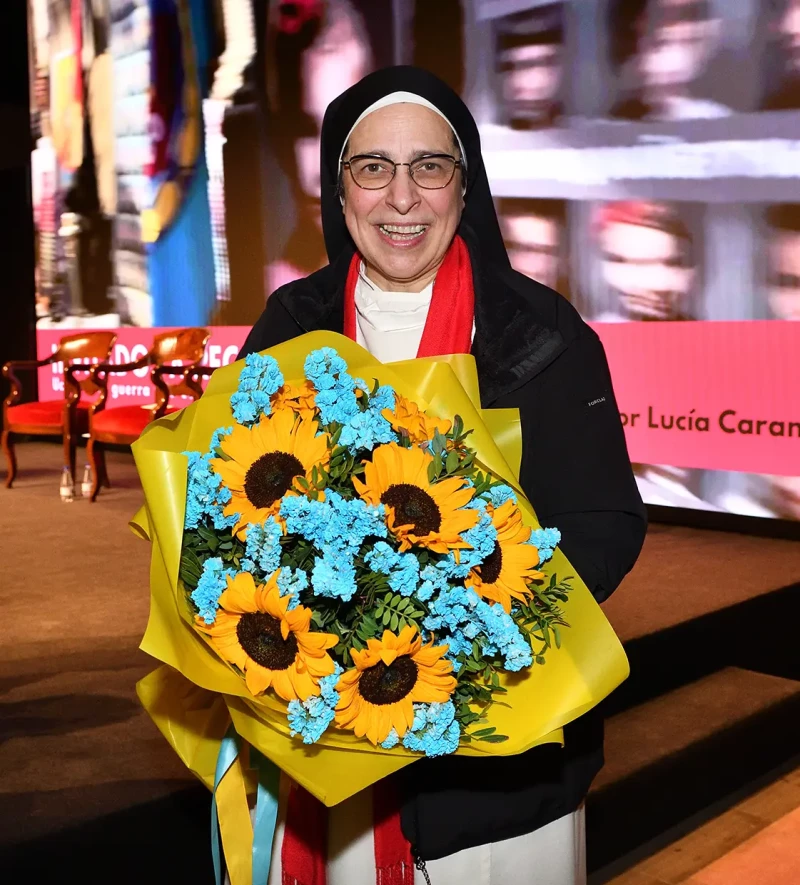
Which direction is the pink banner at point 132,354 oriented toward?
toward the camera

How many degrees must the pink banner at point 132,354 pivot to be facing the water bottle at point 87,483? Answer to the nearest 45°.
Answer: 0° — it already faces it

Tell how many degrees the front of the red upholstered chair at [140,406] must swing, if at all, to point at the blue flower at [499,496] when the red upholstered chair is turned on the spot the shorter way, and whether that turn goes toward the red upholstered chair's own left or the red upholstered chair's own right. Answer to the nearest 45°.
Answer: approximately 45° to the red upholstered chair's own left

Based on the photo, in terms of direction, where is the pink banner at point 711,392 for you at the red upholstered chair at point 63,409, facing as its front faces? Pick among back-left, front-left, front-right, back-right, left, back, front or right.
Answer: left

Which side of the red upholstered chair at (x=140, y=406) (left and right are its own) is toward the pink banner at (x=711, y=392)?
left

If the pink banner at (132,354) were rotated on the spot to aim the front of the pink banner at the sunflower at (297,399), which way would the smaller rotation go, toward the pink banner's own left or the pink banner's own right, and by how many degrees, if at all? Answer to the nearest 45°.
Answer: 0° — it already faces it

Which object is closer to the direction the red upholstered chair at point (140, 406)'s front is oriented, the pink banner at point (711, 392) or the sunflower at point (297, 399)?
the sunflower

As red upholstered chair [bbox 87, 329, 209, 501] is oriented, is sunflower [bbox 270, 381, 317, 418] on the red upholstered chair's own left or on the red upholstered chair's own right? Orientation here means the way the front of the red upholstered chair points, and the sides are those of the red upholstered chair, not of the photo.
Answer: on the red upholstered chair's own left

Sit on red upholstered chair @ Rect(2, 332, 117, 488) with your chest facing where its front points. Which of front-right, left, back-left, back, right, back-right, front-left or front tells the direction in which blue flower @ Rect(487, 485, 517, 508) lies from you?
front-left

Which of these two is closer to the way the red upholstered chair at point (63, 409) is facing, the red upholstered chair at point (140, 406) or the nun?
the nun

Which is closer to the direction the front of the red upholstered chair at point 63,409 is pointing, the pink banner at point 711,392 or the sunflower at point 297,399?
the sunflower
